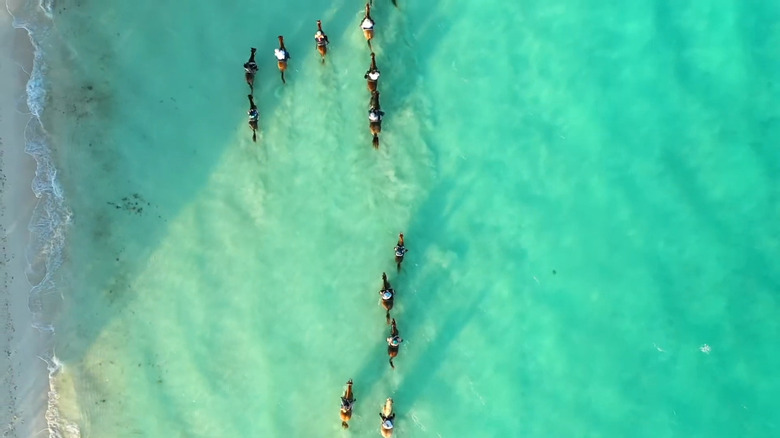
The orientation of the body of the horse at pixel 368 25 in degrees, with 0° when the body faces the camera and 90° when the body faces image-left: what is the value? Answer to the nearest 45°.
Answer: approximately 180°

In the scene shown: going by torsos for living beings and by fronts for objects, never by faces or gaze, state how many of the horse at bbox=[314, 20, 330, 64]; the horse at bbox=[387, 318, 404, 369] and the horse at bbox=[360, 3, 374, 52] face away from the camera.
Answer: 3

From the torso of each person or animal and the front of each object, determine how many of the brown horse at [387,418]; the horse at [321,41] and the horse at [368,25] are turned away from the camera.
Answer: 3

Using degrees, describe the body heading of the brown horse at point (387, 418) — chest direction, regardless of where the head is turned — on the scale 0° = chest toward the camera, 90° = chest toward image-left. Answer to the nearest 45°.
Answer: approximately 180°

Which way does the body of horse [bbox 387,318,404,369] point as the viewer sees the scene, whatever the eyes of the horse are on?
away from the camera

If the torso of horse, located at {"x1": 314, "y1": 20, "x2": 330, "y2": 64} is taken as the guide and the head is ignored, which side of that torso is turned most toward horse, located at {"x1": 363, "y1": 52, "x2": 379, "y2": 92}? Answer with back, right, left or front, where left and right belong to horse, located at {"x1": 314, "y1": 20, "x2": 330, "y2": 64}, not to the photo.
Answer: right

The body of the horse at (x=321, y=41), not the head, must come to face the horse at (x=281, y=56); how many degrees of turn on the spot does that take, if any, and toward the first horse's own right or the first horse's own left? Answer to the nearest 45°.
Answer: approximately 90° to the first horse's own left

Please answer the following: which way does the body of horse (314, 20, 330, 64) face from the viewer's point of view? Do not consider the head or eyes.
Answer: away from the camera
